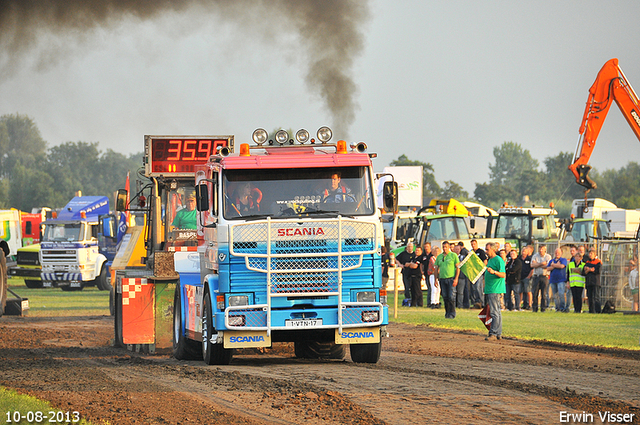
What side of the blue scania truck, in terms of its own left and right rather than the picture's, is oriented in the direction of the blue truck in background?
back

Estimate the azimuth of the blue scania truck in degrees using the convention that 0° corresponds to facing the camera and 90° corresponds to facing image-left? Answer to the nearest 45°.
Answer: approximately 0°

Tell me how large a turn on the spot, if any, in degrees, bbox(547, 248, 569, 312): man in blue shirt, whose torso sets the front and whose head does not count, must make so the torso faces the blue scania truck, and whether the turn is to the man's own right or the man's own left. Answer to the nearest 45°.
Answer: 0° — they already face it

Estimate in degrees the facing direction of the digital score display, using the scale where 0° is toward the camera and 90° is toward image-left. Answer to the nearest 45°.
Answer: approximately 0°

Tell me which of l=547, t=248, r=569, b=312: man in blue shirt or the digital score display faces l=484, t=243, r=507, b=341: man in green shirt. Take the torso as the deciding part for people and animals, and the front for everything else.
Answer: the man in blue shirt

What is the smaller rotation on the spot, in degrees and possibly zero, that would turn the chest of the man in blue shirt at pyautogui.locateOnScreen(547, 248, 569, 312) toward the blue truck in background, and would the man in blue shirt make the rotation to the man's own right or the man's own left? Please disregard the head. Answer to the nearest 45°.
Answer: approximately 90° to the man's own right

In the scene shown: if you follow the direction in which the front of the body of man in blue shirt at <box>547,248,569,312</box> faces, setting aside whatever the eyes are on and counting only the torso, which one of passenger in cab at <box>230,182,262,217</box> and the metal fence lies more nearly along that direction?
the passenger in cab

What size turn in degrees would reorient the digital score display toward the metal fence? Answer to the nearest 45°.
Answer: approximately 135° to its left

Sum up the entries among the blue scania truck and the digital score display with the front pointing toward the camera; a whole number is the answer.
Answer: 2
